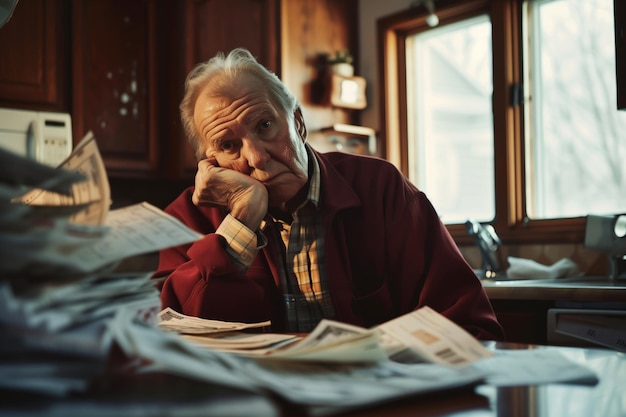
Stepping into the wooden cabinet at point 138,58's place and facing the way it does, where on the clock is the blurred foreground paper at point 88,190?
The blurred foreground paper is roughly at 12 o'clock from the wooden cabinet.

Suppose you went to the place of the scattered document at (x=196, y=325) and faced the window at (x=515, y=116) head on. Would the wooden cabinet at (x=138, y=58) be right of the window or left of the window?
left

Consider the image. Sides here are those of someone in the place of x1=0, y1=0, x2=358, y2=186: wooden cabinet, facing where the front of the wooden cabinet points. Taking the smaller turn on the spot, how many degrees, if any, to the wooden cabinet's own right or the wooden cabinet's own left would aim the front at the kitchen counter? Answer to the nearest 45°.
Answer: approximately 45° to the wooden cabinet's own left

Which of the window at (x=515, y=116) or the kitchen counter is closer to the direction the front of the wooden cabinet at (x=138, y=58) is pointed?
the kitchen counter

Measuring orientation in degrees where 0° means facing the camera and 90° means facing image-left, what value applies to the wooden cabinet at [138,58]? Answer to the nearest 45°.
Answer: approximately 0°

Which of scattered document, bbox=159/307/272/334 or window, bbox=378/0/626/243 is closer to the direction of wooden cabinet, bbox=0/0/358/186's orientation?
the scattered document

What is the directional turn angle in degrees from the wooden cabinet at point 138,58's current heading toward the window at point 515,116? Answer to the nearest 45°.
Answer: approximately 90° to its left

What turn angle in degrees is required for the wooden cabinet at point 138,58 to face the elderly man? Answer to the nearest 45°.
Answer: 0° — it already faces them

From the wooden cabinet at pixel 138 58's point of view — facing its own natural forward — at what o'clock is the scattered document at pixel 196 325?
The scattered document is roughly at 12 o'clock from the wooden cabinet.
